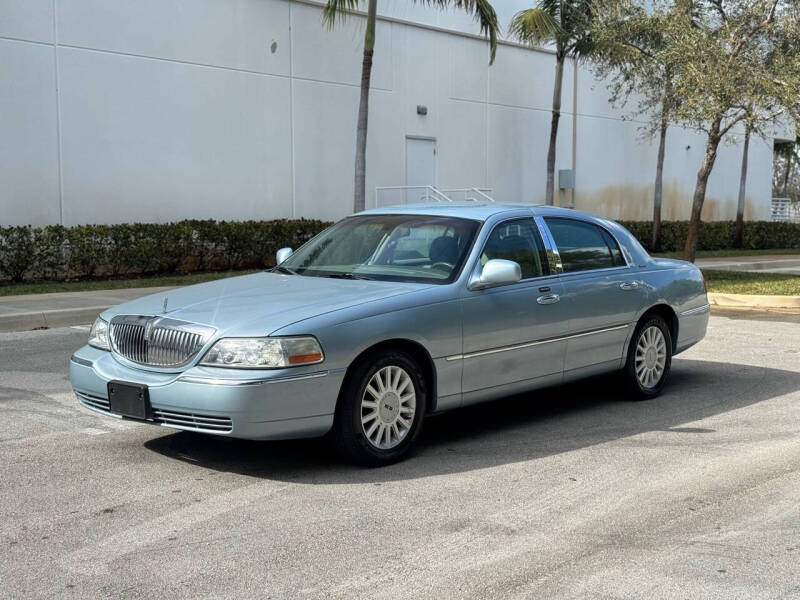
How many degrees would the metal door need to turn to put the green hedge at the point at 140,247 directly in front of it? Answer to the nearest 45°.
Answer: approximately 45° to its right

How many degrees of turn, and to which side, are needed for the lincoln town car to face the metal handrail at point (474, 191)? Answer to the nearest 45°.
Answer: approximately 135° to its right

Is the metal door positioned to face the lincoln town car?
yes

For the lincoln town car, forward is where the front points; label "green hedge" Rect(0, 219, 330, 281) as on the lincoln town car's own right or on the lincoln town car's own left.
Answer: on the lincoln town car's own right

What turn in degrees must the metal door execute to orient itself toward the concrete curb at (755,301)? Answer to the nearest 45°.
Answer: approximately 45° to its left

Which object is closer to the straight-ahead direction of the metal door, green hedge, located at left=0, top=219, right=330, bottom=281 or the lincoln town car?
the lincoln town car

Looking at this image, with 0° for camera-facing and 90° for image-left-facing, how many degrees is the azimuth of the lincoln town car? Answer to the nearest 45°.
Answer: approximately 45°

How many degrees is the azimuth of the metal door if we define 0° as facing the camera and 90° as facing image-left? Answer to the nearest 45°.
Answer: approximately 0°

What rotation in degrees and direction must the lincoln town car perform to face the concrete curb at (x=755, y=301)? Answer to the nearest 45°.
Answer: approximately 180°
